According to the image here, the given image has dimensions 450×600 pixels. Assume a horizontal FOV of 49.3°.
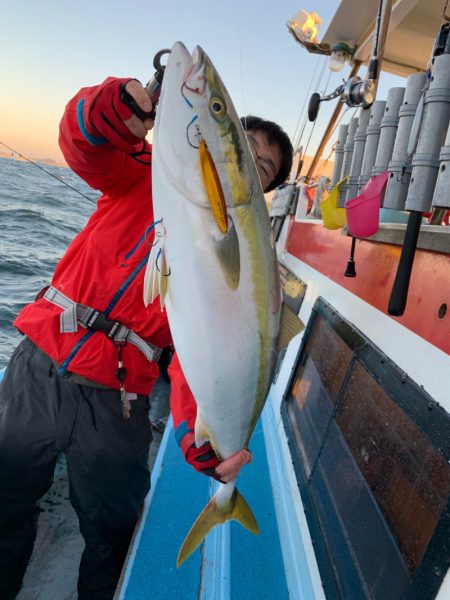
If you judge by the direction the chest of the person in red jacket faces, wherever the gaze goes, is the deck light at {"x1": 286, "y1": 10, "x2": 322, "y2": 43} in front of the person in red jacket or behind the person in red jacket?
behind

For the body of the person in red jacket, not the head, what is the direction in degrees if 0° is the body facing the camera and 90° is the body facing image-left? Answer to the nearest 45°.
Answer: approximately 0°
